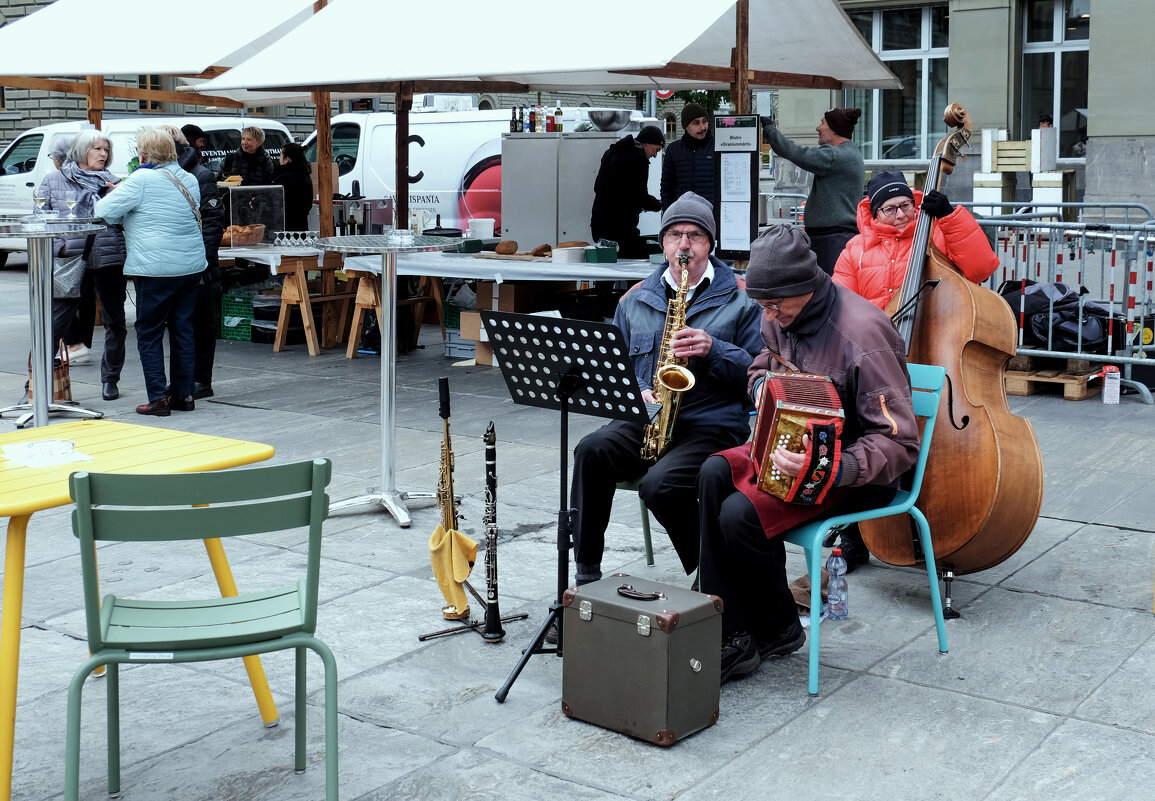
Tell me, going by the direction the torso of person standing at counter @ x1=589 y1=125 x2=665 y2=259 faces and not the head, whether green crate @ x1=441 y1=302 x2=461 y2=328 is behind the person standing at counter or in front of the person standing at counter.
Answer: behind

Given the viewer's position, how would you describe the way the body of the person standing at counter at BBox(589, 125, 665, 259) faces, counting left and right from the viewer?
facing to the right of the viewer

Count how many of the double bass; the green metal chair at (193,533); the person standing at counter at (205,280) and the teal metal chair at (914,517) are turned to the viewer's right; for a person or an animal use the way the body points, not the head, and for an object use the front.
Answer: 0

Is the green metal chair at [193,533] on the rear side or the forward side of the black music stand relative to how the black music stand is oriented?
on the rear side

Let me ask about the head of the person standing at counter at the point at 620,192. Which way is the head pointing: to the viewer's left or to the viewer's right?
to the viewer's right

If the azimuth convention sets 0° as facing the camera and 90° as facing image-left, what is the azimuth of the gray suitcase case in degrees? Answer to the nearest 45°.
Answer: approximately 45°

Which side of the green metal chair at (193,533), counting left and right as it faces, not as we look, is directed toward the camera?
back

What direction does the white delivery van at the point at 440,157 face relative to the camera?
to the viewer's left

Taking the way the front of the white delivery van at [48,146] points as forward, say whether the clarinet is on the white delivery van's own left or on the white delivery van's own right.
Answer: on the white delivery van's own left

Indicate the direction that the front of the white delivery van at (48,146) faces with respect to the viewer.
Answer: facing to the left of the viewer

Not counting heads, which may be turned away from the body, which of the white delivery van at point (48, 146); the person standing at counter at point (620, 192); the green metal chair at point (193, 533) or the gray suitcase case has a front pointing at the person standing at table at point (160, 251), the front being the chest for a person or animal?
the green metal chair

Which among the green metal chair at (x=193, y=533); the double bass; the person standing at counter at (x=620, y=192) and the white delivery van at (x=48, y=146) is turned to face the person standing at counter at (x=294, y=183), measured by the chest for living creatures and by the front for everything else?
the green metal chair

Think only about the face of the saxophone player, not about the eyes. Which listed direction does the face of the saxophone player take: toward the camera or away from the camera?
toward the camera

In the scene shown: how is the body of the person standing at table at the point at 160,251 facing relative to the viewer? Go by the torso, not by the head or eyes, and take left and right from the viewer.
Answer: facing away from the viewer and to the left of the viewer

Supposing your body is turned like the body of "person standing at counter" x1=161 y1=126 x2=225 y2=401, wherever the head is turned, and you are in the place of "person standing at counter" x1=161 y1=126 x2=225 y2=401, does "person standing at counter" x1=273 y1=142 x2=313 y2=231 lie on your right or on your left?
on your right
